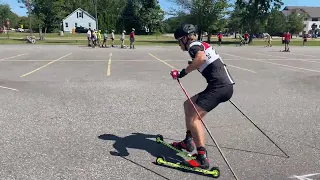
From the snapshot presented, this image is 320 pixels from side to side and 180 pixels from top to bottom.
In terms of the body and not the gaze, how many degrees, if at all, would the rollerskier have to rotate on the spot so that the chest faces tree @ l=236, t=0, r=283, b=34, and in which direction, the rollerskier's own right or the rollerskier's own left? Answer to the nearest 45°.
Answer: approximately 90° to the rollerskier's own right

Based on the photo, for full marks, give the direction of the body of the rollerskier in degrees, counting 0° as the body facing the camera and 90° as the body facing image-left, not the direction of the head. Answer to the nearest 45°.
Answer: approximately 90°

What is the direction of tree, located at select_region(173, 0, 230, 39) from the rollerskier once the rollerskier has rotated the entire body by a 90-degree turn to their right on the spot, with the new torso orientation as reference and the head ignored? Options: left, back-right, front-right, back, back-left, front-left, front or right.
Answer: front
